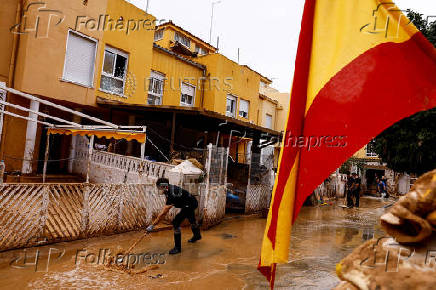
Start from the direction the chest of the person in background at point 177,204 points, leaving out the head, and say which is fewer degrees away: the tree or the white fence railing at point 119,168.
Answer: the white fence railing

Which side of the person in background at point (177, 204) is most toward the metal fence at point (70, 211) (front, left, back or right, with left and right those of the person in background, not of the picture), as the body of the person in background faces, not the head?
front

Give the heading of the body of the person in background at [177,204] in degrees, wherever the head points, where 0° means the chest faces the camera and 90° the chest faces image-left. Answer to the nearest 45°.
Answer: approximately 90°

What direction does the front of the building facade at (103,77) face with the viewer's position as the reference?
facing the viewer and to the right of the viewer

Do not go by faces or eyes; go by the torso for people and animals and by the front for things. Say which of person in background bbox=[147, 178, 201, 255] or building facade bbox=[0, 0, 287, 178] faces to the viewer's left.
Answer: the person in background

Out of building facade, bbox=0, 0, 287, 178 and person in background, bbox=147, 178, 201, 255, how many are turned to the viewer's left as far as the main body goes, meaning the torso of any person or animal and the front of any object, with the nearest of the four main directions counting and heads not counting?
1

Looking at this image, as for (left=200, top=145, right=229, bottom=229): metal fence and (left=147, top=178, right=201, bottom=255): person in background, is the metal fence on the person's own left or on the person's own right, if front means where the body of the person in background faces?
on the person's own right

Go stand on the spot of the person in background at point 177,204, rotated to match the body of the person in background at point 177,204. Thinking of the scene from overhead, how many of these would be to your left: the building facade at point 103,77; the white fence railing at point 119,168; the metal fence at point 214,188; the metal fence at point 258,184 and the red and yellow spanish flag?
1

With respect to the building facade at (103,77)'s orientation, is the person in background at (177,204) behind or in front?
in front

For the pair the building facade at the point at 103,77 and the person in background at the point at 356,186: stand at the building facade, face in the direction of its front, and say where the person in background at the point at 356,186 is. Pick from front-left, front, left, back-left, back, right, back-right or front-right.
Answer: front-left

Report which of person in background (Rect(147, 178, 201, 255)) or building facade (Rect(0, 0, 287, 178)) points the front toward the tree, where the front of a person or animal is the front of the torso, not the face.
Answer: the building facade

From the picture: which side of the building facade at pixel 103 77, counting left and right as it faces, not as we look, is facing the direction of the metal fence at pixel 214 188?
front

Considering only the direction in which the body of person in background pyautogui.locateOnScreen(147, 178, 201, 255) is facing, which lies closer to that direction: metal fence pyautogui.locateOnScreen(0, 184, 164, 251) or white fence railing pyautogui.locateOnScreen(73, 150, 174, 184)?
the metal fence

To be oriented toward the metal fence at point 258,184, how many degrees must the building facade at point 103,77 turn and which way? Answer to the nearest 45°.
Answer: approximately 45° to its left

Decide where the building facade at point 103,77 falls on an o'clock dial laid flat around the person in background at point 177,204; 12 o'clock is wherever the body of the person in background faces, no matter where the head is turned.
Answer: The building facade is roughly at 2 o'clock from the person in background.
